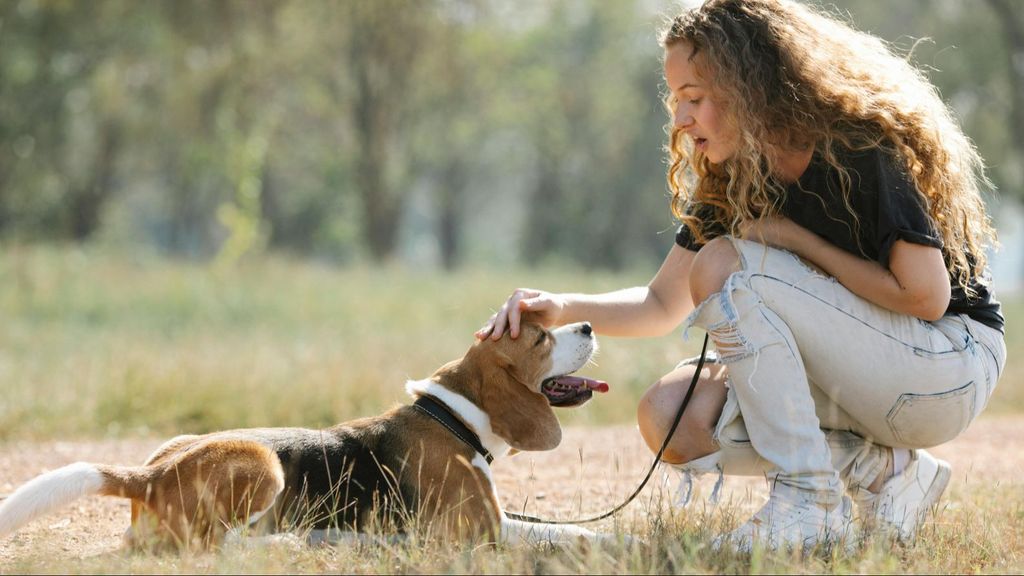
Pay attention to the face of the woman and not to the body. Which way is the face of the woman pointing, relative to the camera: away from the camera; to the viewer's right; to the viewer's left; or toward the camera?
to the viewer's left

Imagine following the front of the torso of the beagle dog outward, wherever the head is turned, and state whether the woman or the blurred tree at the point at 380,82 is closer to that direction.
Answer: the woman

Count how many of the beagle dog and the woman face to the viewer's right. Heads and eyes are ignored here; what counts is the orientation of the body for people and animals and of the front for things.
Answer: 1

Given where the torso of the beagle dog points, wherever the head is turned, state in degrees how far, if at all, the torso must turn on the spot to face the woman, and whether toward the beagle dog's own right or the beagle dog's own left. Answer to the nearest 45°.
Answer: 0° — it already faces them

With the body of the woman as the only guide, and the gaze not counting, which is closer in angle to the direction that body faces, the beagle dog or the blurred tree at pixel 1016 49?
the beagle dog

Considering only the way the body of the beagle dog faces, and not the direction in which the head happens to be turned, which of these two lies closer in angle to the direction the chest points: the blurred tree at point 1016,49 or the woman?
the woman

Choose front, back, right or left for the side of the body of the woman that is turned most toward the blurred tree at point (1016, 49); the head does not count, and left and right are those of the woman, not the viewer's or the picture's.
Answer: right

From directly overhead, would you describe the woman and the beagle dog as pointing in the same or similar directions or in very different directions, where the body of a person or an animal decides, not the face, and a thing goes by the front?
very different directions

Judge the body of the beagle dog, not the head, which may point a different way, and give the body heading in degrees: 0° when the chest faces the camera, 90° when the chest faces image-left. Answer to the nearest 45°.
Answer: approximately 270°

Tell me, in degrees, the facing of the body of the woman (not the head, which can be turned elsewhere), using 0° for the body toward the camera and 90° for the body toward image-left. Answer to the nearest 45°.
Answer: approximately 90°
